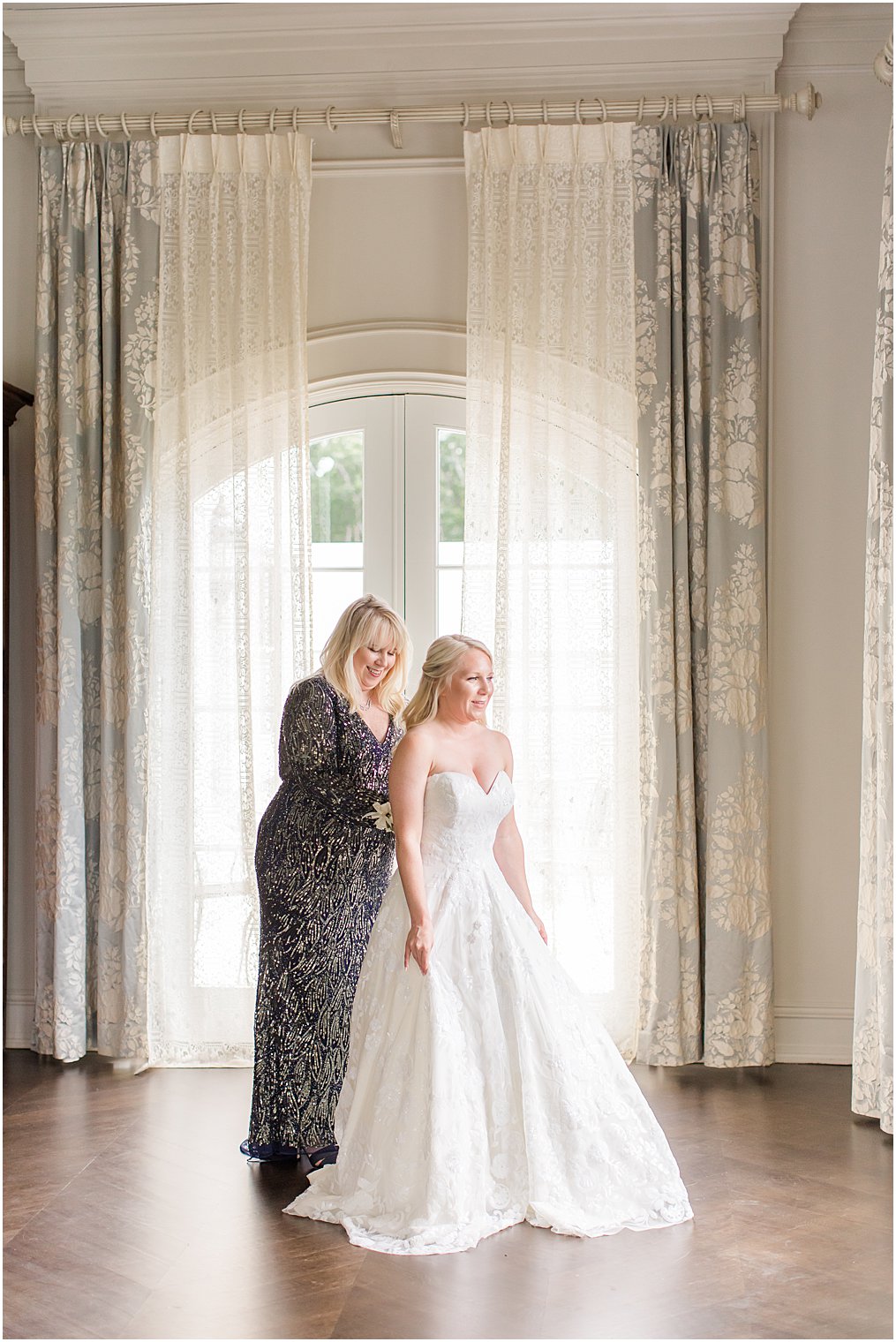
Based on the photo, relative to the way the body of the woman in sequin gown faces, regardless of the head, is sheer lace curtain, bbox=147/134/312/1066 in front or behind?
behind

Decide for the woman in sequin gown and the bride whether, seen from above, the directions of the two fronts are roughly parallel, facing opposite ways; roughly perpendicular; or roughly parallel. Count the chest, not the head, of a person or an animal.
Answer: roughly parallel

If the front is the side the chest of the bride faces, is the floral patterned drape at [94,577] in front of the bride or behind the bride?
behind

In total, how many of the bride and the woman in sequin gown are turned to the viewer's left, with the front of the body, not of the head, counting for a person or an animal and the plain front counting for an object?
0

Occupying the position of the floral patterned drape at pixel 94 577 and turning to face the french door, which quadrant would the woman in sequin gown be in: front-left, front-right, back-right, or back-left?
front-right

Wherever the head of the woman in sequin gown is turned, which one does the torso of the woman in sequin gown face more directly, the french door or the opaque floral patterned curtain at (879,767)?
the opaque floral patterned curtain

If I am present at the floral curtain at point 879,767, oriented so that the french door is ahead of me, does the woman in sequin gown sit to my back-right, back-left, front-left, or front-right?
front-left

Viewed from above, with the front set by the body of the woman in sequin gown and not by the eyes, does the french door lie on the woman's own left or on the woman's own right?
on the woman's own left

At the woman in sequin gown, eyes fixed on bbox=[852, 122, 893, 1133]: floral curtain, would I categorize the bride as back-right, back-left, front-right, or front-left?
front-right

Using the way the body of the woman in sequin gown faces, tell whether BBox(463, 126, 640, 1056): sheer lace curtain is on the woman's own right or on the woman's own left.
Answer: on the woman's own left

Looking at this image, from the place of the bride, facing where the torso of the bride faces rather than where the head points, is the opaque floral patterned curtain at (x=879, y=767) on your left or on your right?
on your left

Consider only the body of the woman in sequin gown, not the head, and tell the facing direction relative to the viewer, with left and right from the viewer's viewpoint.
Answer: facing the viewer and to the right of the viewer

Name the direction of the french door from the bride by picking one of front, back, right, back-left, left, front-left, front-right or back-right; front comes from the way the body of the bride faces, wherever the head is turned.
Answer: back-left

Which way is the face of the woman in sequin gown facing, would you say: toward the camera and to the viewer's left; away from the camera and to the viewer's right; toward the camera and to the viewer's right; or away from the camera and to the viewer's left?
toward the camera and to the viewer's right
